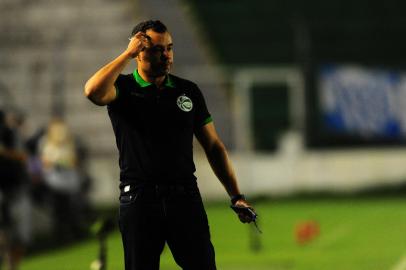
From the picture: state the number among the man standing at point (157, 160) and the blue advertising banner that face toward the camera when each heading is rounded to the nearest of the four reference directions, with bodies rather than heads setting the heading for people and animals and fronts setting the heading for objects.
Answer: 2

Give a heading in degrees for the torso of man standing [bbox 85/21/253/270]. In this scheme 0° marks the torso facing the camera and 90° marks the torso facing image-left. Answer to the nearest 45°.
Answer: approximately 0°

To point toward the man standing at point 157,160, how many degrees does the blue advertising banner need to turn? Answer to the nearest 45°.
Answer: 0° — it already faces them

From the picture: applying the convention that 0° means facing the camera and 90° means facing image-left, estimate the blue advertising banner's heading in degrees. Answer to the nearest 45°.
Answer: approximately 0°
